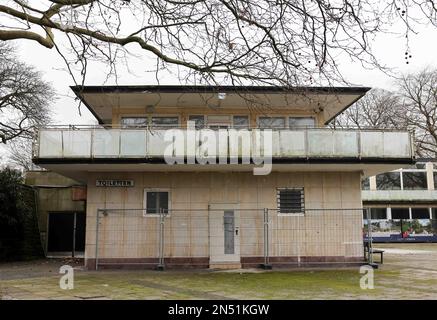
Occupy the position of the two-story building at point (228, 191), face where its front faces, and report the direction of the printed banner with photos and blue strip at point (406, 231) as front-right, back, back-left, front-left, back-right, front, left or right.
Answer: back-left

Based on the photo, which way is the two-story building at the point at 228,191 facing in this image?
toward the camera
